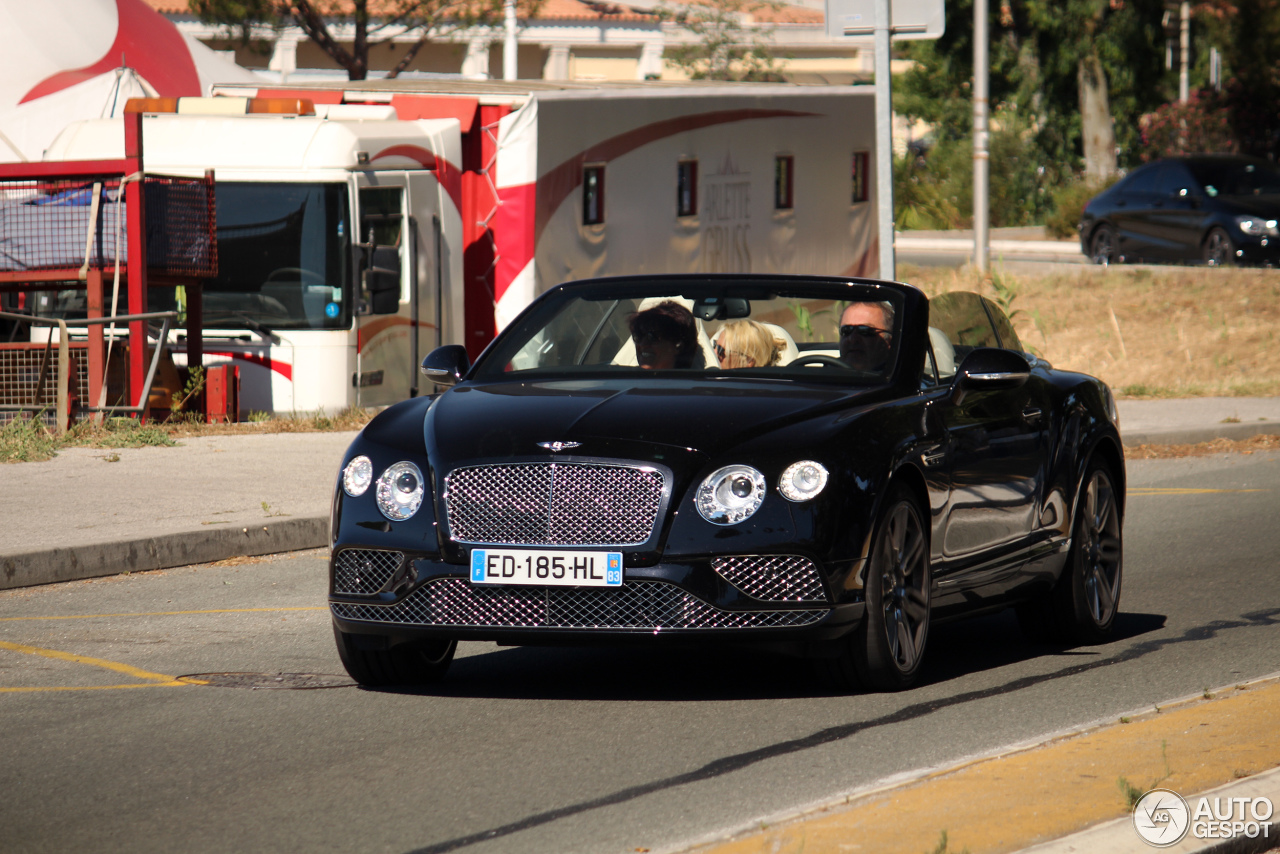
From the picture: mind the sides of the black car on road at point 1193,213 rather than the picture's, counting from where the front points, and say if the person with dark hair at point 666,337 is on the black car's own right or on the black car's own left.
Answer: on the black car's own right

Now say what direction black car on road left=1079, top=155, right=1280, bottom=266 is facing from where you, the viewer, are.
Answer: facing the viewer and to the right of the viewer

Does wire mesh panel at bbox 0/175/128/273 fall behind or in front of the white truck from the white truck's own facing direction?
in front

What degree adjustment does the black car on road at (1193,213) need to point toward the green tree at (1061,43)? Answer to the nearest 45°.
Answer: approximately 135° to its left

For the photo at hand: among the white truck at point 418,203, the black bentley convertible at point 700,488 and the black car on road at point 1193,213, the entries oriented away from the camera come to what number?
0

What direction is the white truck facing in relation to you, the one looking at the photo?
facing the viewer and to the left of the viewer

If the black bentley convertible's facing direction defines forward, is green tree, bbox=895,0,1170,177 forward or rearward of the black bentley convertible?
rearward

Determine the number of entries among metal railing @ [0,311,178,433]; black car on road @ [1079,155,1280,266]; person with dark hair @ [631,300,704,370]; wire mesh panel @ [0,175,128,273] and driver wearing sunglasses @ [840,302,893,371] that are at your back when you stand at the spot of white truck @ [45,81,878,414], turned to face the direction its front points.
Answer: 1

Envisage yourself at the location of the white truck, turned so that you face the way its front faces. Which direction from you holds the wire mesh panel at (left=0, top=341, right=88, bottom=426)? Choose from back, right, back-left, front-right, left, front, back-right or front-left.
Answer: front

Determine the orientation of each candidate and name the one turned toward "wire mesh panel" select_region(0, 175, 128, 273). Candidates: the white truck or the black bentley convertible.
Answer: the white truck

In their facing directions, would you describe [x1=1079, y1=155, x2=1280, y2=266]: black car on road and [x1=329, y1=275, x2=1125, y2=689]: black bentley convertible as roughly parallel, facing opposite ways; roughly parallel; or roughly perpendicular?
roughly perpendicular

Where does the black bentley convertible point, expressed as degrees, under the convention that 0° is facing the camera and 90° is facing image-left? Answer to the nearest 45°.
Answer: approximately 45°

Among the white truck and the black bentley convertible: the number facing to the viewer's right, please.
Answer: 0

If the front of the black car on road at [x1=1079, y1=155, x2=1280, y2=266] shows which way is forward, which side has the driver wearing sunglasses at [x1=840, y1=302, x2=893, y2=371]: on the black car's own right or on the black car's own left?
on the black car's own right
